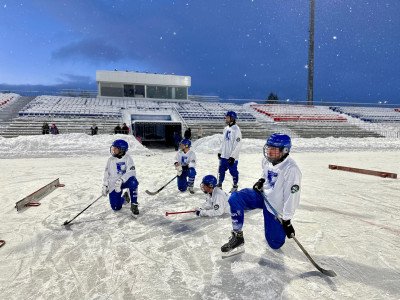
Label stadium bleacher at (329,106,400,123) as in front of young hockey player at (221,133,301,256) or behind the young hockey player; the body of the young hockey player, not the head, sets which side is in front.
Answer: behind

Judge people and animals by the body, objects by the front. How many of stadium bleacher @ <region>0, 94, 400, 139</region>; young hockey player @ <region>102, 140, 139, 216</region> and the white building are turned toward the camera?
3

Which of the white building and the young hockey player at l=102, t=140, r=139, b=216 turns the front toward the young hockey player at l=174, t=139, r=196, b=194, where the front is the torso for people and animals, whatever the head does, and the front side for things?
the white building

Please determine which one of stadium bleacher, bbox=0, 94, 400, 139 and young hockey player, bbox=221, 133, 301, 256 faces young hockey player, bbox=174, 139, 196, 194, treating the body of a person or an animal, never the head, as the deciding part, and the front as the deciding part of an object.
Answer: the stadium bleacher

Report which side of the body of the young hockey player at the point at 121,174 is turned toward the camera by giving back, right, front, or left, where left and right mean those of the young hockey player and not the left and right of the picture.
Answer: front

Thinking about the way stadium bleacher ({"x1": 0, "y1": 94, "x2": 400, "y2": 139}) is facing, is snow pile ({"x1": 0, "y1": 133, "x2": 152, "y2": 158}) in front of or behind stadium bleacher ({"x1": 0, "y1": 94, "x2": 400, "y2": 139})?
in front

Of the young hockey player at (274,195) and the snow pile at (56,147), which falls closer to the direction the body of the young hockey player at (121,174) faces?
the young hockey player

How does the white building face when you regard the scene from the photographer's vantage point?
facing the viewer

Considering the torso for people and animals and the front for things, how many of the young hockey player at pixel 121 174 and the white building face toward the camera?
2

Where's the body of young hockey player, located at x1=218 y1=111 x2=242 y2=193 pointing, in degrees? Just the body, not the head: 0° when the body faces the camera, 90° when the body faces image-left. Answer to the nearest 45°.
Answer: approximately 45°

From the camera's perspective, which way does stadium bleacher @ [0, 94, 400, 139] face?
toward the camera

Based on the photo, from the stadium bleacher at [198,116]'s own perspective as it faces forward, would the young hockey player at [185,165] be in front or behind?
in front

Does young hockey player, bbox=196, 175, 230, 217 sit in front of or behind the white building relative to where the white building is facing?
in front

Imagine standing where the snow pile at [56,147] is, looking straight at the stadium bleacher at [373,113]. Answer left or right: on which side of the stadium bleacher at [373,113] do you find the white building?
left
